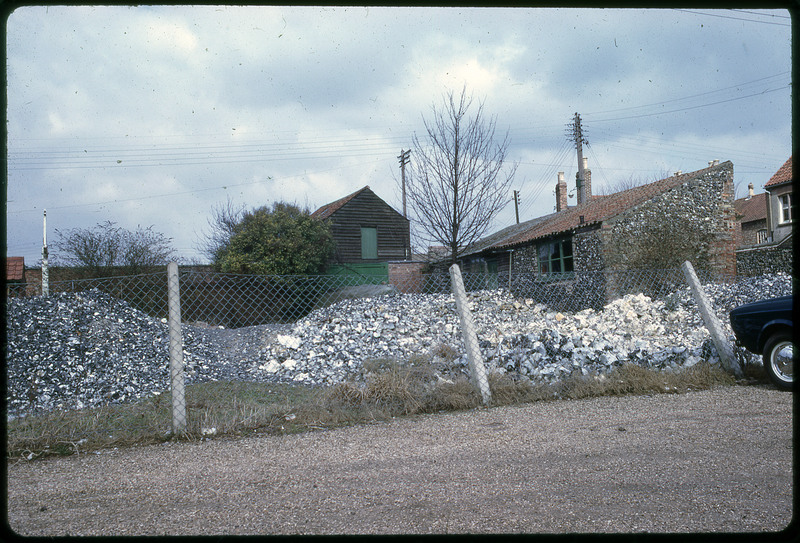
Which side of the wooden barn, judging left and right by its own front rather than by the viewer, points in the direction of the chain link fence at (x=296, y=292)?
front

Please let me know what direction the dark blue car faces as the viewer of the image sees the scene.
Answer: facing to the left of the viewer

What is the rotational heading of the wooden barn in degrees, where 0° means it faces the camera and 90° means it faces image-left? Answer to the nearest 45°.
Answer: approximately 0°

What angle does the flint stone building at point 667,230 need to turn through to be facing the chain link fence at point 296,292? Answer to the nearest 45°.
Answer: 0° — it already faces it

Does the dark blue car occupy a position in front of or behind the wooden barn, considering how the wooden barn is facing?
in front

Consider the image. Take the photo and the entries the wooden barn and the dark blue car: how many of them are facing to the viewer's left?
1

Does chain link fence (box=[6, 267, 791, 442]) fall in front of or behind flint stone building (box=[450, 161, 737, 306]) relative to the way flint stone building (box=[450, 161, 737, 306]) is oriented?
in front
